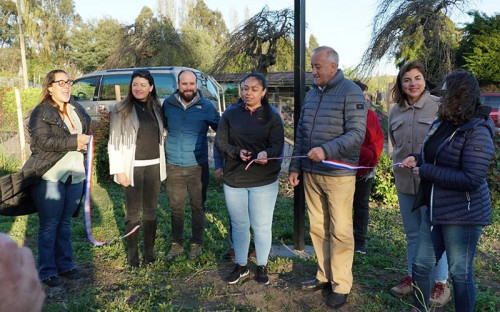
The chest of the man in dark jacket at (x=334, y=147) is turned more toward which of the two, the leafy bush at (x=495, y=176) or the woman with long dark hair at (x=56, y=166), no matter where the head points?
the woman with long dark hair

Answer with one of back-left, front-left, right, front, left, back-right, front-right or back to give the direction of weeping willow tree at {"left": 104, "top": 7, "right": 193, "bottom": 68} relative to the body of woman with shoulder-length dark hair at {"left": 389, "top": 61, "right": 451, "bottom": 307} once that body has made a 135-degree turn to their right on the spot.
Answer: front

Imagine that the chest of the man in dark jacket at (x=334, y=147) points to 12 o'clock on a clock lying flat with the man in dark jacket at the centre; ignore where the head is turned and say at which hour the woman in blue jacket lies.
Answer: The woman in blue jacket is roughly at 9 o'clock from the man in dark jacket.

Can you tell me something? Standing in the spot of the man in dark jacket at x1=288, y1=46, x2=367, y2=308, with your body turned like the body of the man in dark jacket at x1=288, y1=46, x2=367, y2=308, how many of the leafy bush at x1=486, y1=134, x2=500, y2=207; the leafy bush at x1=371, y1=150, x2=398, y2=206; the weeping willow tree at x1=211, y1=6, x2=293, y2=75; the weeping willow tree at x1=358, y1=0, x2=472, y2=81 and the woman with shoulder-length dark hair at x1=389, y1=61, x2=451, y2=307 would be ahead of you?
0

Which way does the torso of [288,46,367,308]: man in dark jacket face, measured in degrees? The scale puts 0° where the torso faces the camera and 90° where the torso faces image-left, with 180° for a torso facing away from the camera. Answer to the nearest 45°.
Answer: approximately 45°

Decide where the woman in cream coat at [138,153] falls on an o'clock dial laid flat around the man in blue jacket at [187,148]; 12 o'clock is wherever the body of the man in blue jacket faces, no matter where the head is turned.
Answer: The woman in cream coat is roughly at 2 o'clock from the man in blue jacket.

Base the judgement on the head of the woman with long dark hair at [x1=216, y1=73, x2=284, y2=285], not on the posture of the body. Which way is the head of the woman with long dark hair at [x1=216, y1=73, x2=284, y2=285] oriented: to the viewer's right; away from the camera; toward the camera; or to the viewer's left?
toward the camera

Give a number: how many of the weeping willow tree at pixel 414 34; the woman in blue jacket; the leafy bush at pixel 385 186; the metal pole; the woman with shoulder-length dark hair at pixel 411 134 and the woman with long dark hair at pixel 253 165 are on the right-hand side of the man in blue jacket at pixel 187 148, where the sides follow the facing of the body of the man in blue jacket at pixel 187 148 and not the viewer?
0

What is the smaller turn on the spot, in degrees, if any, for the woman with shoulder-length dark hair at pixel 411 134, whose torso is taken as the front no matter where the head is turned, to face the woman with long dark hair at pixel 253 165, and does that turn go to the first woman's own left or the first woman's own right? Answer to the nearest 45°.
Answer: approximately 90° to the first woman's own right

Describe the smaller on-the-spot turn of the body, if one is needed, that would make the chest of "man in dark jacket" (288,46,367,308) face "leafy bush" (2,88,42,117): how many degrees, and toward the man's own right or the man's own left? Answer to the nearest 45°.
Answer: approximately 90° to the man's own right

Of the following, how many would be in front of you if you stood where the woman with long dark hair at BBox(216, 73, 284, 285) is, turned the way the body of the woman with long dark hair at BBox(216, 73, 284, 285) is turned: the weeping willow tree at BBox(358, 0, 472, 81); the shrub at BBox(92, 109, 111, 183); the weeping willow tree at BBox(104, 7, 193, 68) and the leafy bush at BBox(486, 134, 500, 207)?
0

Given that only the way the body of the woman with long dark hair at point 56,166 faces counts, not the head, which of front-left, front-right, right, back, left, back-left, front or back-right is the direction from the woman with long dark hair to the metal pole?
front-left

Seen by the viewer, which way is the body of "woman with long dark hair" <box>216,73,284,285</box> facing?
toward the camera

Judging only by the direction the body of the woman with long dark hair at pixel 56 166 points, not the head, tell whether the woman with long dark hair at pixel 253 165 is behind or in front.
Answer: in front

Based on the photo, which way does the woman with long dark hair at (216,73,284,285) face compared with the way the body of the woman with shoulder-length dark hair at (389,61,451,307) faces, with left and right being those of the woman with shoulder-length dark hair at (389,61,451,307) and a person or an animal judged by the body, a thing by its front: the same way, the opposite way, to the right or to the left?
the same way
